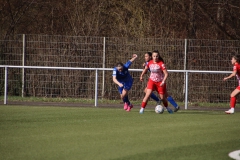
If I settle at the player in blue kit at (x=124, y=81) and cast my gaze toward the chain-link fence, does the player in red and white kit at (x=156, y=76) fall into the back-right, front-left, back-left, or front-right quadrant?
back-right

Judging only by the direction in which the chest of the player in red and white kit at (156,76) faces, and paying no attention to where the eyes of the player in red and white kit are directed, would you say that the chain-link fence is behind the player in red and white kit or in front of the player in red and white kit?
behind

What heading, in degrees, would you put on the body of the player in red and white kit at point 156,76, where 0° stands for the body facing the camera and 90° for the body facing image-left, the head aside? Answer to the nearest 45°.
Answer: approximately 0°
